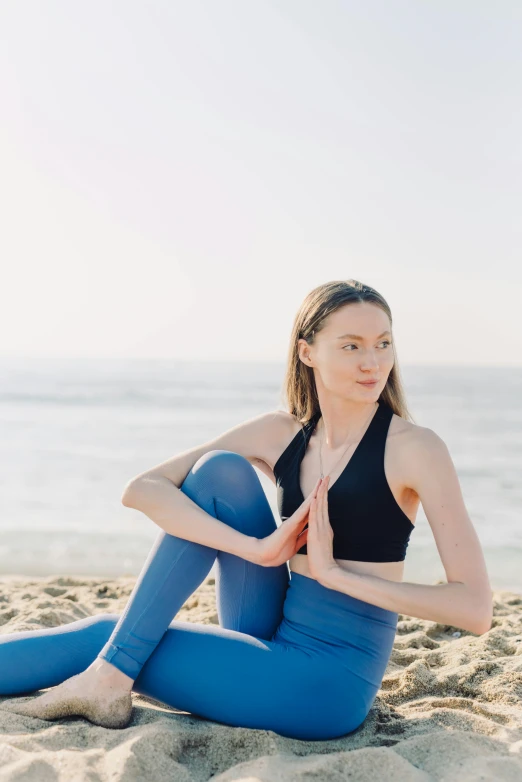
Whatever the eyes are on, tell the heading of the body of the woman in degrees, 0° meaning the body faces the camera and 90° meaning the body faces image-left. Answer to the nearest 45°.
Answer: approximately 45°

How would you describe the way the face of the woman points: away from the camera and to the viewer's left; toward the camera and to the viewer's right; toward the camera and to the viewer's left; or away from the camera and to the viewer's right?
toward the camera and to the viewer's right
